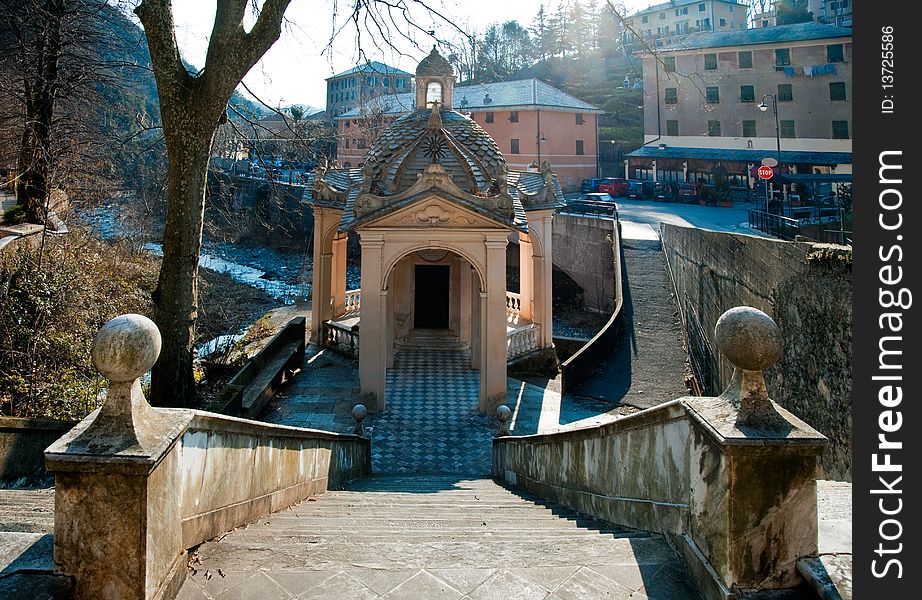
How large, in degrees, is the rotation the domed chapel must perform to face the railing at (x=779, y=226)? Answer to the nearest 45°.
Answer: approximately 135° to its left

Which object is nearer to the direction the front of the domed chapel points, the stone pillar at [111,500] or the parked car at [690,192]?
the stone pillar

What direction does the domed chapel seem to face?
toward the camera

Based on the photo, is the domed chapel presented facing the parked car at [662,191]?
no

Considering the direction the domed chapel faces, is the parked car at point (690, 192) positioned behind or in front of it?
behind

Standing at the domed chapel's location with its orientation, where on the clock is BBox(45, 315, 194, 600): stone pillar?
The stone pillar is roughly at 12 o'clock from the domed chapel.

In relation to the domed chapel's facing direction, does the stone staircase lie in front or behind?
in front

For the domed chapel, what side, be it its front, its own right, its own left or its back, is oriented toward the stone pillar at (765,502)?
front

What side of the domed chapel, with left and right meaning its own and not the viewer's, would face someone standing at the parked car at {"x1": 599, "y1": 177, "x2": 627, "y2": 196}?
back
